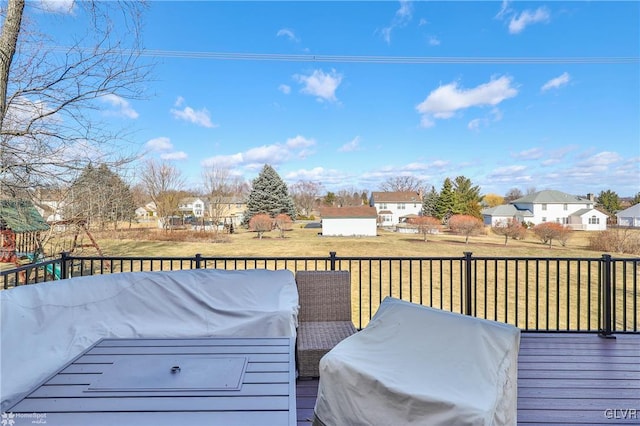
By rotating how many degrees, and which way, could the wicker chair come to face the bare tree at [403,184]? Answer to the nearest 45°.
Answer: approximately 180°

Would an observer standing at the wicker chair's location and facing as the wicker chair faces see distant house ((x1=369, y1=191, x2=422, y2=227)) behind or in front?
behind

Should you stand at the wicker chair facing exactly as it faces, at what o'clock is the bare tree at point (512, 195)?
The bare tree is roughly at 7 o'clock from the wicker chair.

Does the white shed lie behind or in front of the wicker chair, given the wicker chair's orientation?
behind

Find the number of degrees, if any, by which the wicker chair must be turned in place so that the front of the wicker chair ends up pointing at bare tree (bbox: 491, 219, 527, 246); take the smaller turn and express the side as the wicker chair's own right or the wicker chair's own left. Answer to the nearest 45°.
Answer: approximately 135° to the wicker chair's own left

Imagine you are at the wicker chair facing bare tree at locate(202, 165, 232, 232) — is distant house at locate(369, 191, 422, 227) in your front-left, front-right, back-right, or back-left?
front-right

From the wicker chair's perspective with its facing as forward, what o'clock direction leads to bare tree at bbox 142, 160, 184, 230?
The bare tree is roughly at 5 o'clock from the wicker chair.

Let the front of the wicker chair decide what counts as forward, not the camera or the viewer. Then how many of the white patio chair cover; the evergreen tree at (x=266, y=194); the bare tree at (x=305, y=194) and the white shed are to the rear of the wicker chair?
3

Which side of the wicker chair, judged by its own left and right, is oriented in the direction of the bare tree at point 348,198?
back

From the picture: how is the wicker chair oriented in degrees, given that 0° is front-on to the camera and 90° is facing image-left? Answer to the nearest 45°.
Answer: approximately 0°

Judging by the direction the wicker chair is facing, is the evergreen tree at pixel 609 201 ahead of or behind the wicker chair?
behind

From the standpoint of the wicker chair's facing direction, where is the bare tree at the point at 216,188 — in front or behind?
behind

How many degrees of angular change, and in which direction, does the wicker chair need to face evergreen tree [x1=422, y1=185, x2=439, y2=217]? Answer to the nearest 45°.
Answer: approximately 180°

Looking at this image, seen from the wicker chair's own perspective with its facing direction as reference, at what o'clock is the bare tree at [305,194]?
The bare tree is roughly at 6 o'clock from the wicker chair.
